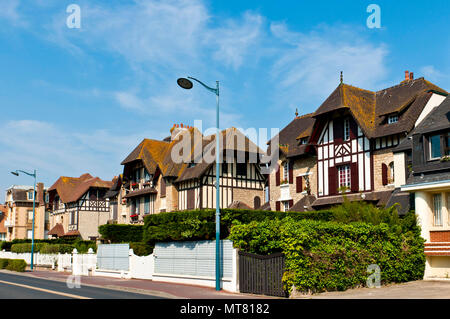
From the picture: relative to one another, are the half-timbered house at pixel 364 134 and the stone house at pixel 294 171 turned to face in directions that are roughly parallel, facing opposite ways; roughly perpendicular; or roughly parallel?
roughly parallel

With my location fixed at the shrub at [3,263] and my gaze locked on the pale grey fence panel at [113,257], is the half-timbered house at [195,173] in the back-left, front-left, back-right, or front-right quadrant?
front-left

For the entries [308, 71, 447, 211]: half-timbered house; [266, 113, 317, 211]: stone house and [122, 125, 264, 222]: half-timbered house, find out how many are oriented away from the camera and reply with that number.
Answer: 0

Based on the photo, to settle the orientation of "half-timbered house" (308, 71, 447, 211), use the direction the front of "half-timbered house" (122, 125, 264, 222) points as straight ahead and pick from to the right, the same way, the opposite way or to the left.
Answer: the same way

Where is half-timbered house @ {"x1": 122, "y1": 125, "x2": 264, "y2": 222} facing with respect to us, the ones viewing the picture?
facing the viewer and to the left of the viewer

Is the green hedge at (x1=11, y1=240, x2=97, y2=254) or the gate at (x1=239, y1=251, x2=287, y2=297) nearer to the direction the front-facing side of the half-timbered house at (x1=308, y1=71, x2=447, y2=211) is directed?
the gate

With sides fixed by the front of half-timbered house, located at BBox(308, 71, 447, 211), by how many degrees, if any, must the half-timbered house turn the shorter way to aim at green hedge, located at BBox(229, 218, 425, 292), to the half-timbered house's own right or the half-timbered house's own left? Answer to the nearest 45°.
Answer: approximately 45° to the half-timbered house's own left

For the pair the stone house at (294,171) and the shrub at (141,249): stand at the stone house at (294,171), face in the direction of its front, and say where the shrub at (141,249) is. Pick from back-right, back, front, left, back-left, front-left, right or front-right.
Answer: front

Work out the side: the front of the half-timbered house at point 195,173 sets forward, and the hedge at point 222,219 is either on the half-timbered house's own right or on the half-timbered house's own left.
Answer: on the half-timbered house's own left

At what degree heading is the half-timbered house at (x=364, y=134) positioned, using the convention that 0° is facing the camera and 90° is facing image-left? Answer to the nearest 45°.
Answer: approximately 45°

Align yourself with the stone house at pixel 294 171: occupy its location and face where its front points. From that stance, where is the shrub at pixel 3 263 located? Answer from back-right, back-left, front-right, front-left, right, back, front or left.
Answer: front-right

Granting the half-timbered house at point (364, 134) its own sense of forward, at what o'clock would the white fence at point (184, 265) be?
The white fence is roughly at 12 o'clock from the half-timbered house.

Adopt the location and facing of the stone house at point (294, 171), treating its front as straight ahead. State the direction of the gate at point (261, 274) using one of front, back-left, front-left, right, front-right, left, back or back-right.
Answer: front-left

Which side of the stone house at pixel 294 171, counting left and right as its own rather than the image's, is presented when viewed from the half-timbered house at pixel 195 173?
right

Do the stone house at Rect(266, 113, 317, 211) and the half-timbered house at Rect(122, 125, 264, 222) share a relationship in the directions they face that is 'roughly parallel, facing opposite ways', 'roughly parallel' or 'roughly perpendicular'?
roughly parallel
